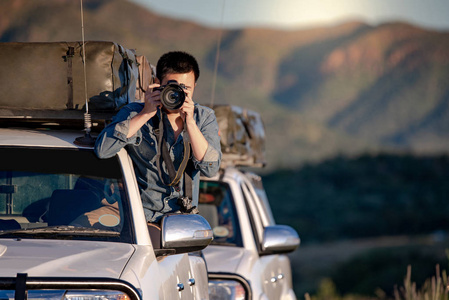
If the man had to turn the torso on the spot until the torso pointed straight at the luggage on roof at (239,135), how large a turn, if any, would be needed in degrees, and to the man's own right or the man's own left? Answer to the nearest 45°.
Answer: approximately 180°

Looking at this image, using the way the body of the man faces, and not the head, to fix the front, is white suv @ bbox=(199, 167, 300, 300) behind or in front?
behind

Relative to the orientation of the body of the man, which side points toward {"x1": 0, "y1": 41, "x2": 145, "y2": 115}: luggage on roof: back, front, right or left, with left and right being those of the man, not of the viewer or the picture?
right

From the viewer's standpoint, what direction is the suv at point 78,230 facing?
toward the camera

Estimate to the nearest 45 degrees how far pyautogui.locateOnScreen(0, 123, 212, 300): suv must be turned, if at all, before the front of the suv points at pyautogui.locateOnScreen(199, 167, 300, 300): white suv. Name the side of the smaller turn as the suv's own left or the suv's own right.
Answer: approximately 135° to the suv's own left

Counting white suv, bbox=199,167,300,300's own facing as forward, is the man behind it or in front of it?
in front

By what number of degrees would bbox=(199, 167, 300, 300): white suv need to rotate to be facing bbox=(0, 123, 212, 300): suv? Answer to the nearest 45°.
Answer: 0° — it already faces it

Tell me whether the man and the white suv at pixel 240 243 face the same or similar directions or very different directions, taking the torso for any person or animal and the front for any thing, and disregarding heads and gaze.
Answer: same or similar directions

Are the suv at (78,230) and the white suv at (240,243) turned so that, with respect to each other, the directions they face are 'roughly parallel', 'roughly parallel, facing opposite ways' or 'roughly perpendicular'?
roughly parallel

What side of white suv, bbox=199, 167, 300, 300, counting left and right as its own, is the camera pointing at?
front
